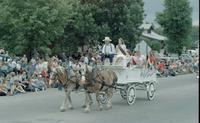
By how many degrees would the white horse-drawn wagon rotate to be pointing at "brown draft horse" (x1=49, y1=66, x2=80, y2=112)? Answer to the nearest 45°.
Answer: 0° — it already faces it

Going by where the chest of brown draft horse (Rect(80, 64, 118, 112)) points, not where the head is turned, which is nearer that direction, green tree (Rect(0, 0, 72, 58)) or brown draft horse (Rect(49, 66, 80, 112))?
the brown draft horse

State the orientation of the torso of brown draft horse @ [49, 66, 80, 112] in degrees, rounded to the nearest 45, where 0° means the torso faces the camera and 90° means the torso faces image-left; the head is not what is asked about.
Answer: approximately 45°

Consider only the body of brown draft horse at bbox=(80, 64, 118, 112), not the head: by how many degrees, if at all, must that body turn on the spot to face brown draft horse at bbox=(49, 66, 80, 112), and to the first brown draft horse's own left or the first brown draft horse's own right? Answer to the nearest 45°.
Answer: approximately 45° to the first brown draft horse's own right

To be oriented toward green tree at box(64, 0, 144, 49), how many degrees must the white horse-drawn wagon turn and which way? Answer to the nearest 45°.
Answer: approximately 135° to its right

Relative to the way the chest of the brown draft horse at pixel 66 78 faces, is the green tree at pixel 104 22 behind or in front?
behind

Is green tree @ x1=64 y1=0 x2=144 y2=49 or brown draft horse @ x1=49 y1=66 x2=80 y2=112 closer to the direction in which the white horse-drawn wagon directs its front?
the brown draft horse

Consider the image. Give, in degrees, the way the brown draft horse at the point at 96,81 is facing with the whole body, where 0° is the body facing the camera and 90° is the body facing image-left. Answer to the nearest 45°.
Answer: approximately 45°
